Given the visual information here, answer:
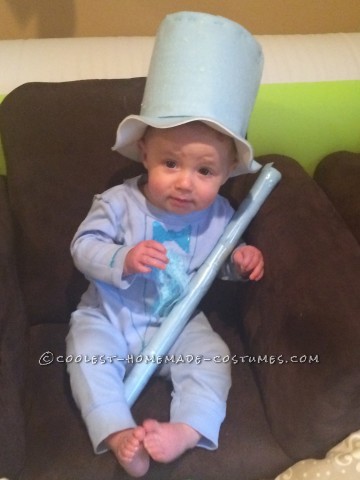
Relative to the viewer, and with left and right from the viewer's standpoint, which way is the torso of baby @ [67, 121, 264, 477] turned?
facing the viewer

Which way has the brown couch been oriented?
toward the camera

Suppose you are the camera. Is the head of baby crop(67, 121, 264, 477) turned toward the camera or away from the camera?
toward the camera
